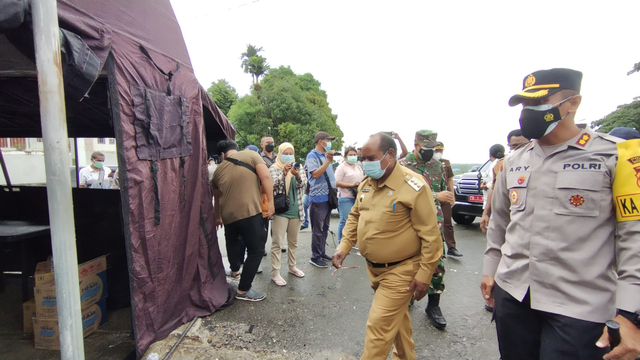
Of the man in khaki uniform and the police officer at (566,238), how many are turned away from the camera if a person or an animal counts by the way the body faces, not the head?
0

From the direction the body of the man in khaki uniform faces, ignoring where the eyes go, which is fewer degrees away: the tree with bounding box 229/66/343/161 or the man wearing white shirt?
the man wearing white shirt

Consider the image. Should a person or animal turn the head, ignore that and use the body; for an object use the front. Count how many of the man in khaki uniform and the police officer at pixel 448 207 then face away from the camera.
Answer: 0

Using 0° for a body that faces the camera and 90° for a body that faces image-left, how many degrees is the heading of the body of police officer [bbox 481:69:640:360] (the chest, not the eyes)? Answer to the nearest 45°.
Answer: approximately 45°

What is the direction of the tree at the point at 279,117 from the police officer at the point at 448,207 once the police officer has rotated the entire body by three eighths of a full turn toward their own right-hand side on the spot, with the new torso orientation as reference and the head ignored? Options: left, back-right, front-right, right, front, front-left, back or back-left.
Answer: front

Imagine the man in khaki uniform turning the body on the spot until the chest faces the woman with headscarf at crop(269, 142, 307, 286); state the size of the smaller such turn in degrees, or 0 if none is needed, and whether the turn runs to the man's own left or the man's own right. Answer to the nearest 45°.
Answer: approximately 90° to the man's own right

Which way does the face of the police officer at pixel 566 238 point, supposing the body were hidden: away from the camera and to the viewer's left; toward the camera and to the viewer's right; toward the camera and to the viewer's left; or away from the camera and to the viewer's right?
toward the camera and to the viewer's left

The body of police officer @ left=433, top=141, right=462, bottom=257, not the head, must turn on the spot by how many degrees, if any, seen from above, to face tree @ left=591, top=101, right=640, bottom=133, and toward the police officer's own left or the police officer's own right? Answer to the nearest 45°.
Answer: approximately 135° to the police officer's own left

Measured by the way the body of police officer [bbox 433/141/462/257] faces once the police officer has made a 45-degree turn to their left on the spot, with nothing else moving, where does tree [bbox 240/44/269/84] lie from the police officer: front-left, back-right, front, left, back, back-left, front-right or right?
back

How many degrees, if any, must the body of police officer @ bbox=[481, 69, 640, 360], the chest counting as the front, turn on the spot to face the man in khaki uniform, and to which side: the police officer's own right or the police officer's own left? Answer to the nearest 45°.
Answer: approximately 45° to the police officer's own right

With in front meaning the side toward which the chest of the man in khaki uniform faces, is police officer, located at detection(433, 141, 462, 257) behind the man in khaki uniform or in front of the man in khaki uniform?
behind

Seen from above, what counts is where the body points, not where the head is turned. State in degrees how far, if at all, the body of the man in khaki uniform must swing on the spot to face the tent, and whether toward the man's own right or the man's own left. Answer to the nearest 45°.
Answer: approximately 45° to the man's own right

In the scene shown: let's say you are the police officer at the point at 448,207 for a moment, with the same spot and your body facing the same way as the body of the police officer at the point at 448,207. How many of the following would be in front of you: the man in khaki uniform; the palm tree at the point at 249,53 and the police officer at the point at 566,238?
2
